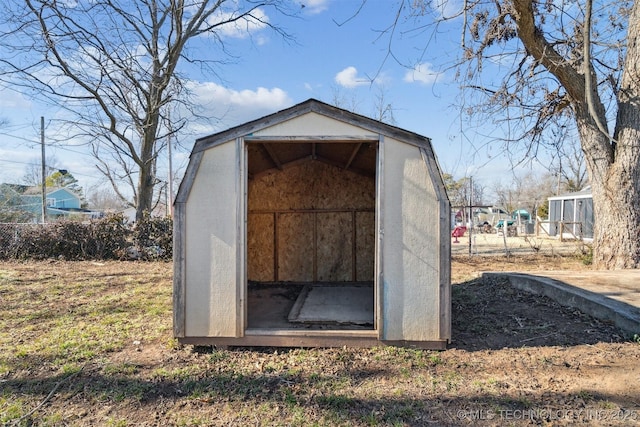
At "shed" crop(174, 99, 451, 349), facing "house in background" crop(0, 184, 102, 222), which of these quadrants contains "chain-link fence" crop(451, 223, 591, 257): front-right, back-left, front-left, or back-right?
front-right

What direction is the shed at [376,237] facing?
toward the camera

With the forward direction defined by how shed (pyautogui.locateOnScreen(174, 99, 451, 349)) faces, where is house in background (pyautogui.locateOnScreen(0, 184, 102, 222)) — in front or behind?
behind

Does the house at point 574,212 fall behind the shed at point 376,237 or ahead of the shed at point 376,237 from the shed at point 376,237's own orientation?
behind

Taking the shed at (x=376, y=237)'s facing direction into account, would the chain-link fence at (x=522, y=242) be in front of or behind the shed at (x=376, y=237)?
behind

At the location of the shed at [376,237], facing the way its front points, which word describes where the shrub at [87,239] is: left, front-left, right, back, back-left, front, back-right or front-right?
back-right

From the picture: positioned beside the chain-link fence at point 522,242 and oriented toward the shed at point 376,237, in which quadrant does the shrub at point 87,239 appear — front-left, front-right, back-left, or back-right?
front-right
